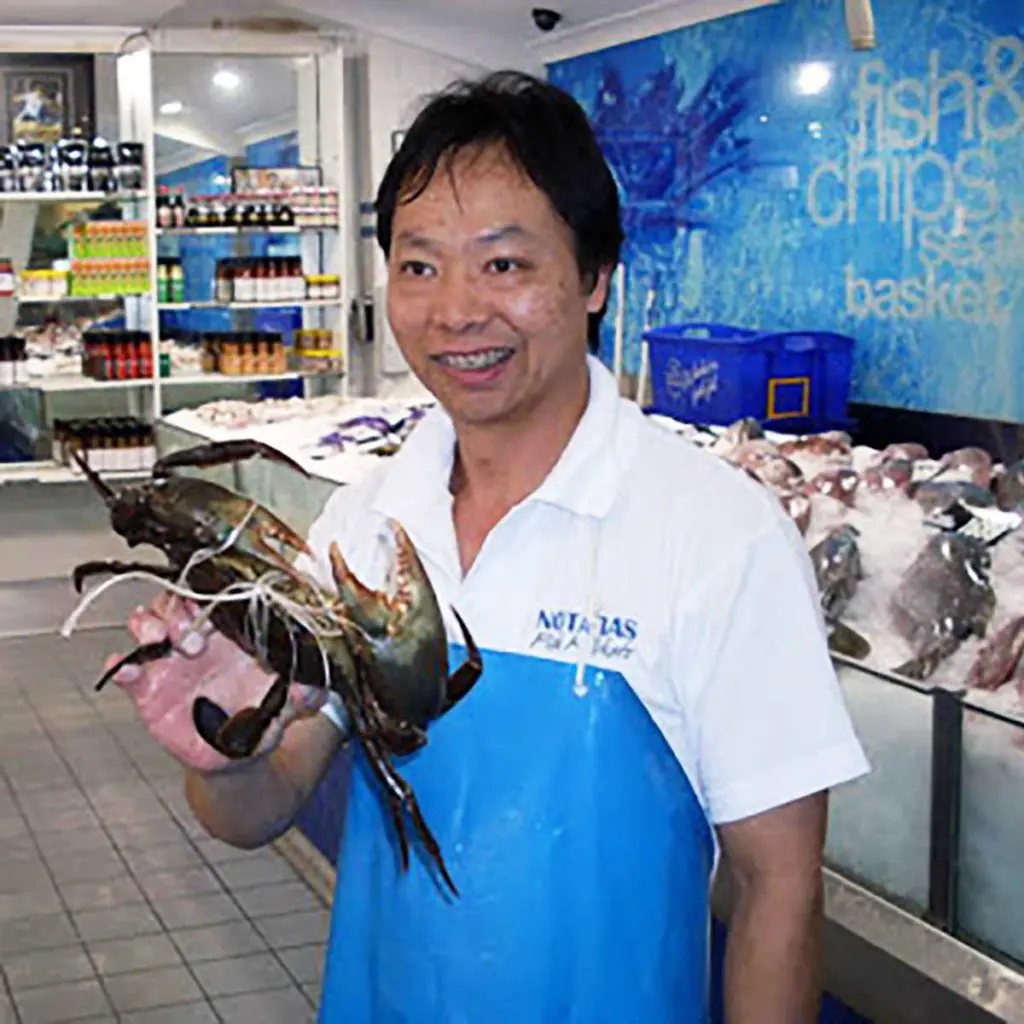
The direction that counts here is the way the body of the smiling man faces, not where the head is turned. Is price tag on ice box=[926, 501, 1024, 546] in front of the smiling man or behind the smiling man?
behind

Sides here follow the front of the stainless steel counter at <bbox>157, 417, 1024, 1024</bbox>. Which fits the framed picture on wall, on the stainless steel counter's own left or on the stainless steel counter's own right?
on the stainless steel counter's own right

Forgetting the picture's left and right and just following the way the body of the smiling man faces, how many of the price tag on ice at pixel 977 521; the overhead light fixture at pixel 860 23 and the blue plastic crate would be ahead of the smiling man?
0

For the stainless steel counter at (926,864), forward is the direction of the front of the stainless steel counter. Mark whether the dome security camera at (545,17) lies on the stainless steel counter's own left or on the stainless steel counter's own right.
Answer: on the stainless steel counter's own right

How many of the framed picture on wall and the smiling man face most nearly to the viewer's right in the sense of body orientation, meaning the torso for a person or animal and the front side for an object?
0

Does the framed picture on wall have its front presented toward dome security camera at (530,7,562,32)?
no

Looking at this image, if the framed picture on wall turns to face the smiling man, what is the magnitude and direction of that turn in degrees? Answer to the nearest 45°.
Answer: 0° — it already faces them

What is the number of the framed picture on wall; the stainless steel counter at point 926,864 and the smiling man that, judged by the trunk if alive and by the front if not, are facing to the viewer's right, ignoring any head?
0

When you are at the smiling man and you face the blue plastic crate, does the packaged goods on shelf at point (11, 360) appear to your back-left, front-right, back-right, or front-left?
front-left

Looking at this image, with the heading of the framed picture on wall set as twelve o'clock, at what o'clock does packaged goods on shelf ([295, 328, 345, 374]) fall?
The packaged goods on shelf is roughly at 9 o'clock from the framed picture on wall.

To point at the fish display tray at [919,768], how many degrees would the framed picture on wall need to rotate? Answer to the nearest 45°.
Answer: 0° — it already faces it

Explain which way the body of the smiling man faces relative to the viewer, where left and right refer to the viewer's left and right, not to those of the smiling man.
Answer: facing the viewer and to the left of the viewer

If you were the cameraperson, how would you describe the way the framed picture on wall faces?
facing the viewer
